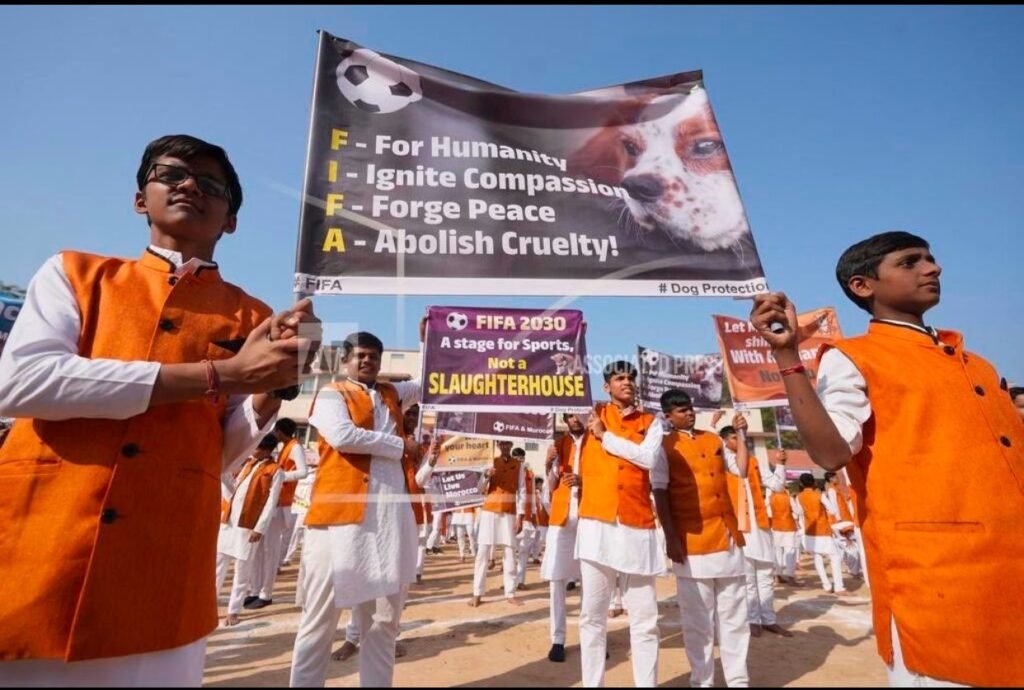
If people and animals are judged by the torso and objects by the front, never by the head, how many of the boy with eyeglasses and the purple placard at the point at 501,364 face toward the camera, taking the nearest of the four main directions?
2

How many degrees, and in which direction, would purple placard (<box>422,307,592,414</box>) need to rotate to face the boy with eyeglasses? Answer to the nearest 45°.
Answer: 0° — it already faces them

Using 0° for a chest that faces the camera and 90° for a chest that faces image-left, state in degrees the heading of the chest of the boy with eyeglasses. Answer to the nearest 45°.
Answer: approximately 0°

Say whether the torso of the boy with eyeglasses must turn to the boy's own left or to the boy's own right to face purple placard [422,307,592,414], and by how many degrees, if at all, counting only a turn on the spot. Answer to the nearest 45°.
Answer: approximately 135° to the boy's own left

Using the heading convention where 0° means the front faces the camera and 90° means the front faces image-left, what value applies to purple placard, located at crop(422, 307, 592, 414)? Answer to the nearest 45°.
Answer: approximately 0°
